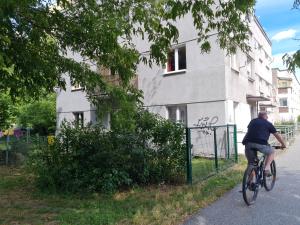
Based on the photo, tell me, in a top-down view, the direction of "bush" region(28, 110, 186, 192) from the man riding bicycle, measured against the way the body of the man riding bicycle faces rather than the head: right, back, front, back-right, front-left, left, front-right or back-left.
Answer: back-left

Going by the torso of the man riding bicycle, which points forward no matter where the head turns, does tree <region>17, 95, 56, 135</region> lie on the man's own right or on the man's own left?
on the man's own left

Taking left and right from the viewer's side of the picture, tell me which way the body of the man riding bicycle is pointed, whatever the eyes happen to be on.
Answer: facing away from the viewer and to the right of the viewer

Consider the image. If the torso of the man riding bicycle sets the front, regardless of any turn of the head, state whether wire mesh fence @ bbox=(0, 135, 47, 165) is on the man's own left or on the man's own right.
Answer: on the man's own left
